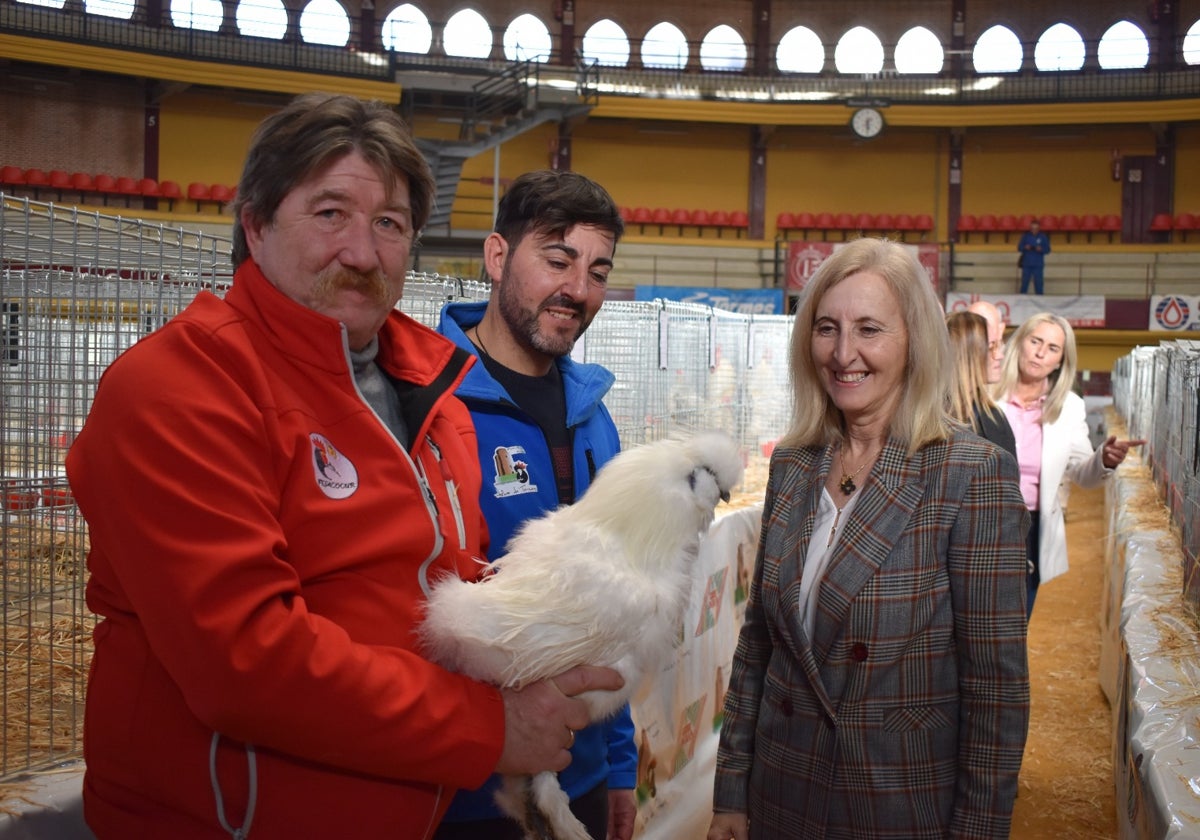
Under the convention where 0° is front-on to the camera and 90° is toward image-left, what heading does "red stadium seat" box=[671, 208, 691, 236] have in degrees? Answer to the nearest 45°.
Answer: approximately 0°

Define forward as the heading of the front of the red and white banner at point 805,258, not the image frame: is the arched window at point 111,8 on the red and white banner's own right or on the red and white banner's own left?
on the red and white banner's own right

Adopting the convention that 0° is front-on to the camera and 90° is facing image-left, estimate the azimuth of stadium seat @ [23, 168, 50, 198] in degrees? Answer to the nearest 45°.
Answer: approximately 315°

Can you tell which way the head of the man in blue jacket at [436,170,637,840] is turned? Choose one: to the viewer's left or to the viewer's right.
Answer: to the viewer's right

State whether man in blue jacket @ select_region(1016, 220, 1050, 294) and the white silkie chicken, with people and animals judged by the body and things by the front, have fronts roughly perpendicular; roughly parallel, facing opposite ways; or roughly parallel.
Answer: roughly perpendicular

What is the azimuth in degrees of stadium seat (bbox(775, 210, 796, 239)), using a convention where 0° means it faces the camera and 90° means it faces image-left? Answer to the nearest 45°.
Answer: approximately 0°

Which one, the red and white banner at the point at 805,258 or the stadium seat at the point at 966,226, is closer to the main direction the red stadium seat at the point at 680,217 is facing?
the red and white banner
